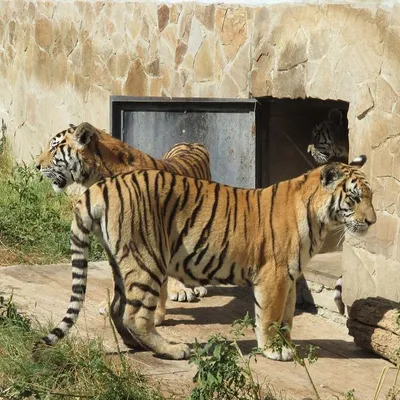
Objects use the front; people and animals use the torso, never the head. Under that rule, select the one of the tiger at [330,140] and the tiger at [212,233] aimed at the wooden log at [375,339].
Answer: the tiger at [212,233]

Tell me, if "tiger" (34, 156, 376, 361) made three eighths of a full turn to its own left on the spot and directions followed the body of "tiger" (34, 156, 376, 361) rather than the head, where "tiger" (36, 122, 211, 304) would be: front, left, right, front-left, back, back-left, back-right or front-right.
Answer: front

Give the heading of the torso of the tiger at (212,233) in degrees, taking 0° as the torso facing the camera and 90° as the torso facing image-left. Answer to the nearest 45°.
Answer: approximately 270°

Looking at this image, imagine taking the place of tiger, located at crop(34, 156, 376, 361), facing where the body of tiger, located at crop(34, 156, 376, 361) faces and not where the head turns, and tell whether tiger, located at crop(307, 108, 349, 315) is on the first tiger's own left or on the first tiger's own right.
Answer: on the first tiger's own left

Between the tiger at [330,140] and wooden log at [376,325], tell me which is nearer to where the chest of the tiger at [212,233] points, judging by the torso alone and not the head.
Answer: the wooden log

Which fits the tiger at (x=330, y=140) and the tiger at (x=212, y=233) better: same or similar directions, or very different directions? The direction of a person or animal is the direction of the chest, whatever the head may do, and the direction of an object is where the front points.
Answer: very different directions

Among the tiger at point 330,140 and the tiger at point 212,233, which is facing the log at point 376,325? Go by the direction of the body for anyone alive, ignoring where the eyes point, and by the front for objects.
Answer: the tiger at point 212,233

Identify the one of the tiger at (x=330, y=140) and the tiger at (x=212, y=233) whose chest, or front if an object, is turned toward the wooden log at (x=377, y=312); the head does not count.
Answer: the tiger at (x=212, y=233)

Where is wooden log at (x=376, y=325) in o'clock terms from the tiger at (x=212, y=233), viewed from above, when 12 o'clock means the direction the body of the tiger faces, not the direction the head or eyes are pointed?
The wooden log is roughly at 12 o'clock from the tiger.

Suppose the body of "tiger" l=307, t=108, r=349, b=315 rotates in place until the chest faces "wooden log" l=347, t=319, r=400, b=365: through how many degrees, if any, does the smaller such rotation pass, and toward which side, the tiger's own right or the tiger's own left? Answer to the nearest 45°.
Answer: approximately 90° to the tiger's own left
